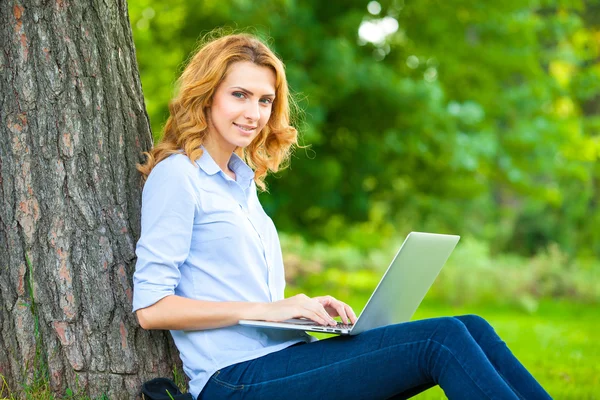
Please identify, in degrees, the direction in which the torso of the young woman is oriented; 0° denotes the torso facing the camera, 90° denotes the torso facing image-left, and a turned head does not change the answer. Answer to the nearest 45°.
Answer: approximately 270°

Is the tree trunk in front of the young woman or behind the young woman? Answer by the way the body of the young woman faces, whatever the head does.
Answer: behind
